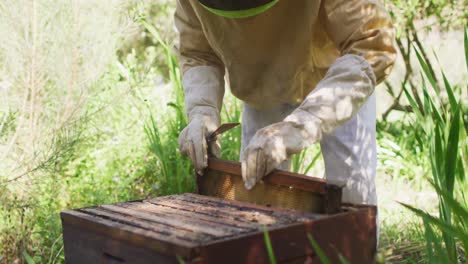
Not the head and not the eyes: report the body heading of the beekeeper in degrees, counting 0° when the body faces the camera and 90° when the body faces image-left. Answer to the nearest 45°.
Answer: approximately 45°

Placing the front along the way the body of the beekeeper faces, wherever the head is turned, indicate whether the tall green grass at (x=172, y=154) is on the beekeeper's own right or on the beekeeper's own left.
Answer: on the beekeeper's own right

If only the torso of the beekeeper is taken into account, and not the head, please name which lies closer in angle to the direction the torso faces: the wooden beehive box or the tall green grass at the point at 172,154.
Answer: the wooden beehive box
